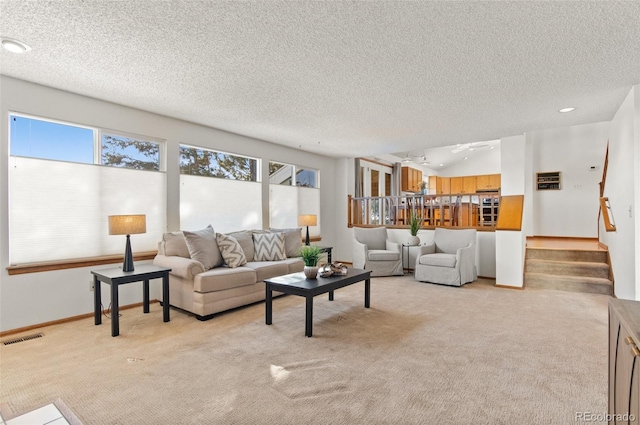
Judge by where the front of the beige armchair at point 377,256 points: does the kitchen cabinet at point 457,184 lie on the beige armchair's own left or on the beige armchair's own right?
on the beige armchair's own left

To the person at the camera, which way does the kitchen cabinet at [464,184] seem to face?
facing the viewer

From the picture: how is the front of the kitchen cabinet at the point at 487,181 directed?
toward the camera

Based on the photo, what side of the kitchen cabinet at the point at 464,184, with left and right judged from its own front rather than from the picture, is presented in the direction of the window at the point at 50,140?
front

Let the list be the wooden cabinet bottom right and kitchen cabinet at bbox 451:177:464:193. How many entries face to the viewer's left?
1

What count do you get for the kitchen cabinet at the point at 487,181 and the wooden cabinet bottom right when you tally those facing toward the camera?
1

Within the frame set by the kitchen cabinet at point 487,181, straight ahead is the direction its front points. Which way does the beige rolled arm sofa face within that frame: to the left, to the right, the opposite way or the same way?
to the left

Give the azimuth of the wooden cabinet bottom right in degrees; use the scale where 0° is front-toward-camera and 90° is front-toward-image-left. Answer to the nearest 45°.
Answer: approximately 90°

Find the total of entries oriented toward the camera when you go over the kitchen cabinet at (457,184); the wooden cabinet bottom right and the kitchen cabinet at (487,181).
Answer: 2

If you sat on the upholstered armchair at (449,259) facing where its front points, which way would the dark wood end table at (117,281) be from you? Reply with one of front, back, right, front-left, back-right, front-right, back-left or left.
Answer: front

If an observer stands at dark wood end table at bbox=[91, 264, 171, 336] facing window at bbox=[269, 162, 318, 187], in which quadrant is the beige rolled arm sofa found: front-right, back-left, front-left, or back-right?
front-right

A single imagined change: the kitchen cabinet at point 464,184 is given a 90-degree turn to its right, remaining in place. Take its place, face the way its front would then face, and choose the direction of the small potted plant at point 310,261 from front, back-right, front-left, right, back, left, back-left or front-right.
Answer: left

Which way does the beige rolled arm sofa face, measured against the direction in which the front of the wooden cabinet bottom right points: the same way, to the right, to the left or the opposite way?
the opposite way

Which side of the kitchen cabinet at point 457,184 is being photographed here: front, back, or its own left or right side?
front

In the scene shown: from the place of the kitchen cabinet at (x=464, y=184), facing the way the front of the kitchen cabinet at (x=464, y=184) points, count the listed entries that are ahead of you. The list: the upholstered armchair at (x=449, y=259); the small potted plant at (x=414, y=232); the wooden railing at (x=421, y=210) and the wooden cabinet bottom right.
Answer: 4
